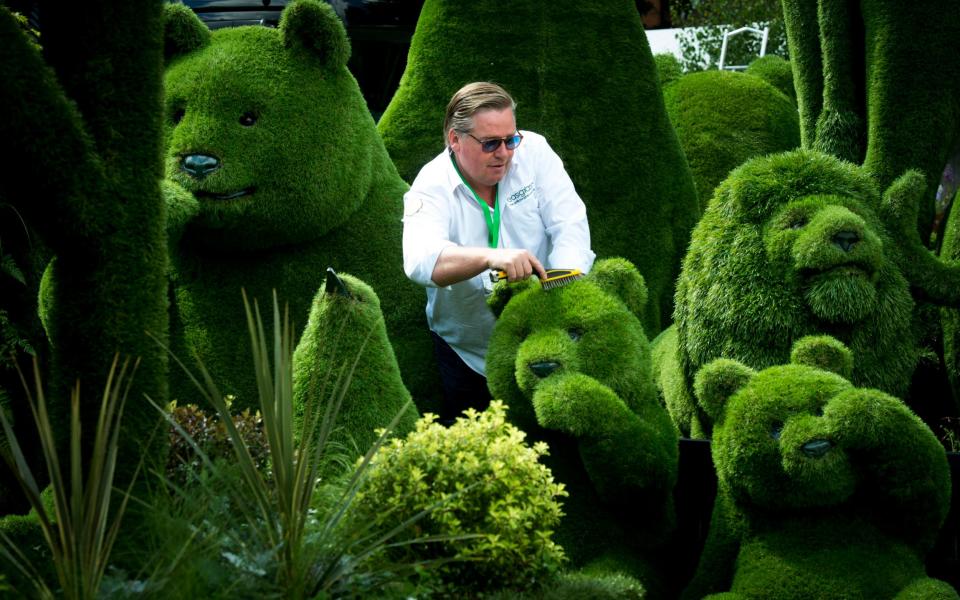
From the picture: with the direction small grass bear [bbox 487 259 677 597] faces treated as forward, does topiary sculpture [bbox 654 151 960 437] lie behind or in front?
behind

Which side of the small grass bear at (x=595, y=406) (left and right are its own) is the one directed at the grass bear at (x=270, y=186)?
right

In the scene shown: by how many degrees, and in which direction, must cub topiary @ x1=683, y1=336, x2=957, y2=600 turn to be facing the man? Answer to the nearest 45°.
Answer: approximately 135° to its right

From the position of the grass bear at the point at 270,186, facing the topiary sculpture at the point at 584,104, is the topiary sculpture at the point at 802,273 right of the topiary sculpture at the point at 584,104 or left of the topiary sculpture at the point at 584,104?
right

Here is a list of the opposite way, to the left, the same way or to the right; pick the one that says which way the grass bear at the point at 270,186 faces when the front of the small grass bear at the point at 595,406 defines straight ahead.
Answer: the same way

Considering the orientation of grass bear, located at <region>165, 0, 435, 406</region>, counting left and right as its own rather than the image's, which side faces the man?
left

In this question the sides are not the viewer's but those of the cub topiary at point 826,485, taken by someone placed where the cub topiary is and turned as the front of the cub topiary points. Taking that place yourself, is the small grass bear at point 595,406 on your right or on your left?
on your right

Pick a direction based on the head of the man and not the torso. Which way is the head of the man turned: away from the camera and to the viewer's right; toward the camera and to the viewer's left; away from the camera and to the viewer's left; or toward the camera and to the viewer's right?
toward the camera and to the viewer's right

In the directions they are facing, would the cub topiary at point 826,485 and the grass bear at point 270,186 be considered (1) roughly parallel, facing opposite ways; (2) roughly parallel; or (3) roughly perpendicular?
roughly parallel

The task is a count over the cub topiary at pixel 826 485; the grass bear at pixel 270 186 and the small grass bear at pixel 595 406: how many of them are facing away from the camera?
0

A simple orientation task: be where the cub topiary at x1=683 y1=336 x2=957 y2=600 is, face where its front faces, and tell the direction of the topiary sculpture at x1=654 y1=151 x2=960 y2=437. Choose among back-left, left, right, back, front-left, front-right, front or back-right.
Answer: back

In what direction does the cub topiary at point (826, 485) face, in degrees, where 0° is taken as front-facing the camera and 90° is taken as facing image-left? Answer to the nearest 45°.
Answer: approximately 0°

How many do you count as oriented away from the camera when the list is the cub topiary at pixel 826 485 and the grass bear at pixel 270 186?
0

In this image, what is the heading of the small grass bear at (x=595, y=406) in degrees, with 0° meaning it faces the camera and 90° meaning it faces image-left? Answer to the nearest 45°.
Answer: approximately 45°

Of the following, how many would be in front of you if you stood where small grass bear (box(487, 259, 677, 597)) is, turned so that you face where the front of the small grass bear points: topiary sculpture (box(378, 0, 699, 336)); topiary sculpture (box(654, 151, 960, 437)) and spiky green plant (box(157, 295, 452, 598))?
1

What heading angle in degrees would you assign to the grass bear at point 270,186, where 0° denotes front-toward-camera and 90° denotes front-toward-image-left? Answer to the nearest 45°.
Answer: approximately 45°
